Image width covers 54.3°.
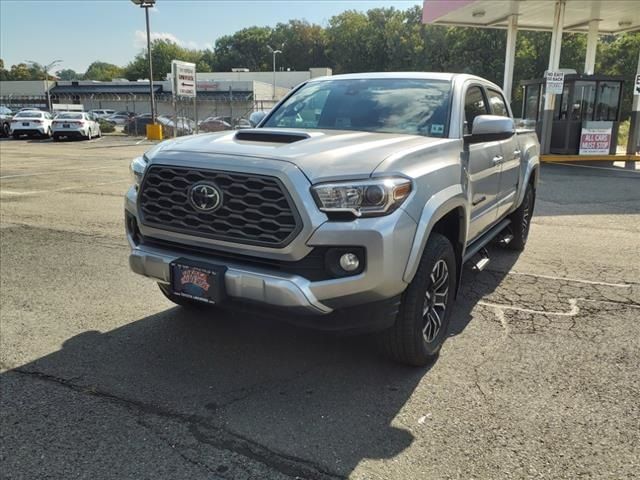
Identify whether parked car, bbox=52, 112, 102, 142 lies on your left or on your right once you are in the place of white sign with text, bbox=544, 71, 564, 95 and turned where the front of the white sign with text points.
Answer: on your right

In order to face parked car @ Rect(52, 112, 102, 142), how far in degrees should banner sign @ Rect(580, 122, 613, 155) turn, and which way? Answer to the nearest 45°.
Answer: approximately 90° to its right

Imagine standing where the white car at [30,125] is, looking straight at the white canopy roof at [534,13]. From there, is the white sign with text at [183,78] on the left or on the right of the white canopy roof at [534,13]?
left

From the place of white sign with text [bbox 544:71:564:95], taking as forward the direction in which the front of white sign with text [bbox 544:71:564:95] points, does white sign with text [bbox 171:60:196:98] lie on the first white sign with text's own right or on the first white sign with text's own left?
on the first white sign with text's own right

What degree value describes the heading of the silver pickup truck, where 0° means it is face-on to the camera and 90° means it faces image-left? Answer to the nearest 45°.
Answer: approximately 45°

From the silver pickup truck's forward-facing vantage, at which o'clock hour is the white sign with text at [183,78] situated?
The white sign with text is roughly at 4 o'clock from the silver pickup truck.

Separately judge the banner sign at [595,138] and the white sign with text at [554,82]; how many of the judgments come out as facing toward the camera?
2

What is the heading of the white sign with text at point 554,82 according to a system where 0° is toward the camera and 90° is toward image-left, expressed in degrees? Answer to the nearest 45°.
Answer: approximately 0°
